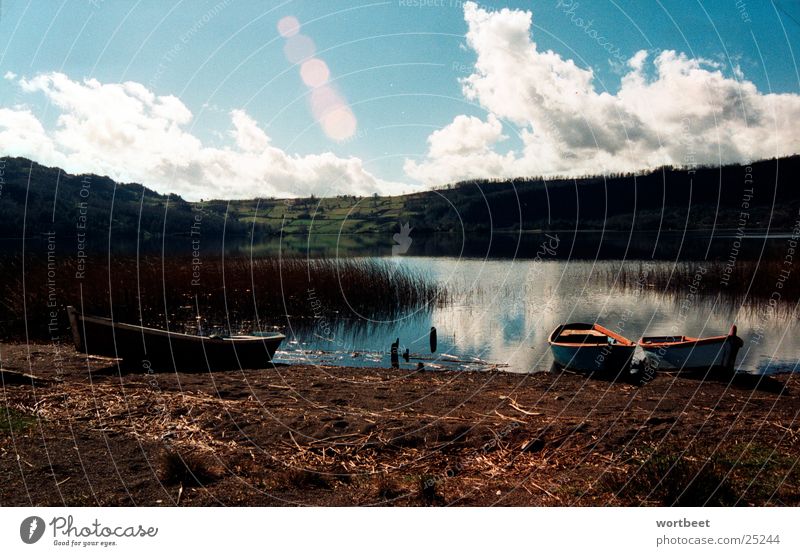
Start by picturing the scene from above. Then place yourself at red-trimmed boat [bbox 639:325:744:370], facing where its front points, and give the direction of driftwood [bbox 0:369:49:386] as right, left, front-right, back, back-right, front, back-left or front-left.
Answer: back-right

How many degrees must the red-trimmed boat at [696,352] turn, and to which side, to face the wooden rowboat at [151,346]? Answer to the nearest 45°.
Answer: approximately 135° to its right

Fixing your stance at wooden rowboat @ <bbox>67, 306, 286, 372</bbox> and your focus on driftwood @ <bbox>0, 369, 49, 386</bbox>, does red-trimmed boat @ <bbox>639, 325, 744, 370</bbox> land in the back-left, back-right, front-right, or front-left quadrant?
back-left

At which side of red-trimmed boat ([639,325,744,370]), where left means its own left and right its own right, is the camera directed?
right
